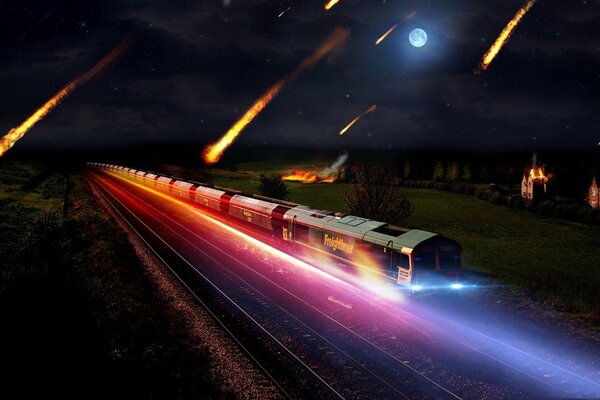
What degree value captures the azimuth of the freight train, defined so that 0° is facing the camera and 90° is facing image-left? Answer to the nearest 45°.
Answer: approximately 315°
